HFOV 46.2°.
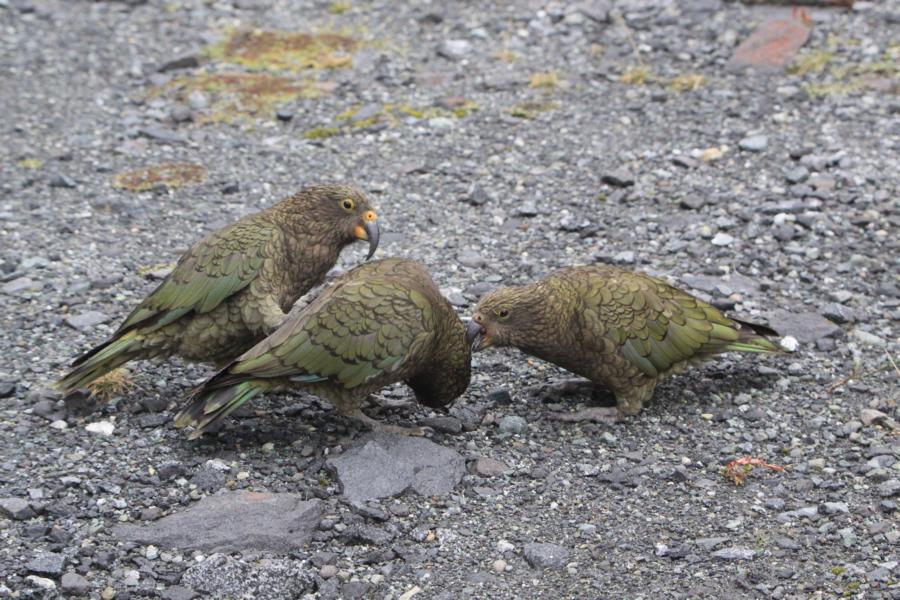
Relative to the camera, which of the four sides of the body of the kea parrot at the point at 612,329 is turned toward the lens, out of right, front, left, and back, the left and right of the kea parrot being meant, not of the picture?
left

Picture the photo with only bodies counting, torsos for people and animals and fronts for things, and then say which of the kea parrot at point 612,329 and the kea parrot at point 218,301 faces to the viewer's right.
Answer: the kea parrot at point 218,301

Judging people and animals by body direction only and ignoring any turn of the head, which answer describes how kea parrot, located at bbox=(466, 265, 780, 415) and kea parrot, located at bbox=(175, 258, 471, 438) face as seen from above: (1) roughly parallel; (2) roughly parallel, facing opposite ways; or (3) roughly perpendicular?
roughly parallel, facing opposite ways

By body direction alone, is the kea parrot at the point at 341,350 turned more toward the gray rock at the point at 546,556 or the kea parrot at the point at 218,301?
the gray rock

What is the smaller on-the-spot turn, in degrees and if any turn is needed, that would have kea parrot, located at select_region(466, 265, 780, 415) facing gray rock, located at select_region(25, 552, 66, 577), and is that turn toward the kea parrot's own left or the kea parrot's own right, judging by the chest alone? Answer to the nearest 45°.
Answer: approximately 45° to the kea parrot's own left

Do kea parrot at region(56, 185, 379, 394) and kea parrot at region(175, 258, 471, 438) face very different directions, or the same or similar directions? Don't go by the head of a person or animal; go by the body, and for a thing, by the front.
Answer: same or similar directions

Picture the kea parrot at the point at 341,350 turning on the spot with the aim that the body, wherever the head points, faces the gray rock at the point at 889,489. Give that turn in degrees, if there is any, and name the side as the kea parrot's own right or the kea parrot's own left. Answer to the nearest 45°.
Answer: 0° — it already faces it

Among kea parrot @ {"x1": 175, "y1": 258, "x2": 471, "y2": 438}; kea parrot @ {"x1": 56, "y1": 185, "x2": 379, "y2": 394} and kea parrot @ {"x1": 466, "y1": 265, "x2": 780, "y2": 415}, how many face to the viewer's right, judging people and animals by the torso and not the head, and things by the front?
2

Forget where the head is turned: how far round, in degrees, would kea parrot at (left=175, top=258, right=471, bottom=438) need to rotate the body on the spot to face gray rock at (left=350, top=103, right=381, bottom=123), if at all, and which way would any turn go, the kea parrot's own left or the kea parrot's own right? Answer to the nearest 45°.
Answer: approximately 90° to the kea parrot's own left

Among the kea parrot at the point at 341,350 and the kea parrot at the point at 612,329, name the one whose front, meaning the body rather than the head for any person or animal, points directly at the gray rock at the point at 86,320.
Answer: the kea parrot at the point at 612,329

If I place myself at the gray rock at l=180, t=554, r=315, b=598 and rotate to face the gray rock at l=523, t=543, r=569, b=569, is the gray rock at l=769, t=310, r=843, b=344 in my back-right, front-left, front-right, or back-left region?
front-left

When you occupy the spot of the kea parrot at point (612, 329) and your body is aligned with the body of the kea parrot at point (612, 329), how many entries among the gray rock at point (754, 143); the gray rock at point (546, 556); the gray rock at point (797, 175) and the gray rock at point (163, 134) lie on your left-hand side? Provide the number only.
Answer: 1

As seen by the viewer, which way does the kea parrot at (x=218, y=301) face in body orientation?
to the viewer's right

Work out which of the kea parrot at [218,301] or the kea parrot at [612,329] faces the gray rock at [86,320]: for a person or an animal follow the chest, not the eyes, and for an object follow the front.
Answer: the kea parrot at [612,329]

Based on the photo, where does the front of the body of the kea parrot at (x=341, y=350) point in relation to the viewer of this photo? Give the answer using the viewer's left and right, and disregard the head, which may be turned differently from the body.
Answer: facing to the right of the viewer

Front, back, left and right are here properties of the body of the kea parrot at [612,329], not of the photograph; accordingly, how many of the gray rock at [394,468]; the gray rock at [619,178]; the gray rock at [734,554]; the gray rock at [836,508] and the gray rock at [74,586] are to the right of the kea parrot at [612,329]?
1

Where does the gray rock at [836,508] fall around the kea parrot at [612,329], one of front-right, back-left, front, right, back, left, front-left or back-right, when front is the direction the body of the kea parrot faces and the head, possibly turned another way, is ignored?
back-left

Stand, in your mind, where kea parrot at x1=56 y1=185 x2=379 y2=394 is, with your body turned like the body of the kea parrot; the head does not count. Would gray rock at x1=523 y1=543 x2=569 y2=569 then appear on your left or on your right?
on your right
